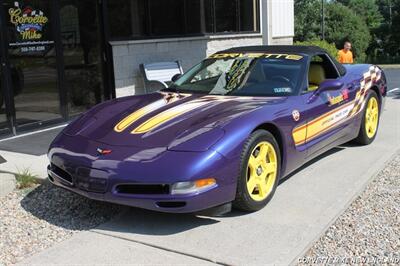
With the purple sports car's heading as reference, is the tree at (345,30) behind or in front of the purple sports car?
behind

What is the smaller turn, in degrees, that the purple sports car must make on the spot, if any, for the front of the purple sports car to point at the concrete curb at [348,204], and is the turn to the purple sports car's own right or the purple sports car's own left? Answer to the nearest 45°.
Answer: approximately 135° to the purple sports car's own left

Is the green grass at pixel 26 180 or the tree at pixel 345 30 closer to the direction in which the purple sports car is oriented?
the green grass

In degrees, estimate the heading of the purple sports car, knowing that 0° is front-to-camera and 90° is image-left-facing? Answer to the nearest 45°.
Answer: approximately 45°

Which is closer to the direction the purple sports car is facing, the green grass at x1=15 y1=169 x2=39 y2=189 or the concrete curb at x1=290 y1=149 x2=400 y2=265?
the green grass
